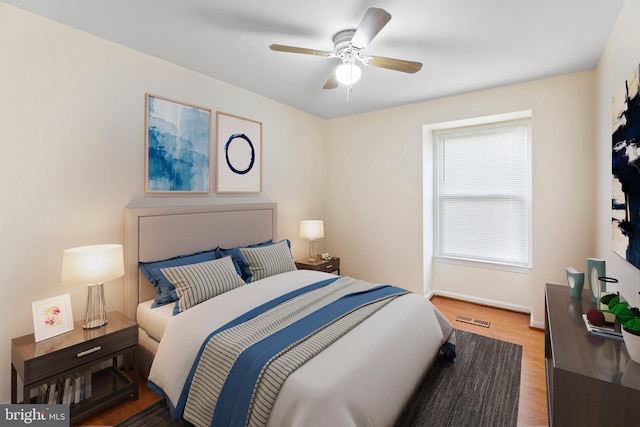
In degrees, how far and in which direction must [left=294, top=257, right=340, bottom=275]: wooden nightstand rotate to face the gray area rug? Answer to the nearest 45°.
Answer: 0° — it already faces it

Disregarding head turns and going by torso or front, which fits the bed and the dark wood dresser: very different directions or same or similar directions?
very different directions

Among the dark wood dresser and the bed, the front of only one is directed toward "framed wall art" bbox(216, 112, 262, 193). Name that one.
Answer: the dark wood dresser

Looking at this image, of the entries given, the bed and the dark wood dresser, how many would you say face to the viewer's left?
1

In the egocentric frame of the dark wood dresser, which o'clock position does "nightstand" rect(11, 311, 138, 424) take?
The nightstand is roughly at 11 o'clock from the dark wood dresser.

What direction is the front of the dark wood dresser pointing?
to the viewer's left
